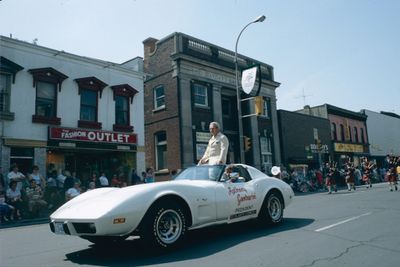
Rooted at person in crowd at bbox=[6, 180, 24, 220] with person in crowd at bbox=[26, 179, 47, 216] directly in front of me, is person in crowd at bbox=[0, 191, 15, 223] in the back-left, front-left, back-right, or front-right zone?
back-right

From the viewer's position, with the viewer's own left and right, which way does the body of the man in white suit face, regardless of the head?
facing the viewer and to the left of the viewer

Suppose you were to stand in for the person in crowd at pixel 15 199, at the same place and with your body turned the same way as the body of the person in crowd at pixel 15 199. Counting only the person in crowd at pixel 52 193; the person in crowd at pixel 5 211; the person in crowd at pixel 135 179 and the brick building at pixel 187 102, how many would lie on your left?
3

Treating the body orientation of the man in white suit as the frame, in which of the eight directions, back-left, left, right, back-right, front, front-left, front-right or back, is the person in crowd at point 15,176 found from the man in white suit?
right

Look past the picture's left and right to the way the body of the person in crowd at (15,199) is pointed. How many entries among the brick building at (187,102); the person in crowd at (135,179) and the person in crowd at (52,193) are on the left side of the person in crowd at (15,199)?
3

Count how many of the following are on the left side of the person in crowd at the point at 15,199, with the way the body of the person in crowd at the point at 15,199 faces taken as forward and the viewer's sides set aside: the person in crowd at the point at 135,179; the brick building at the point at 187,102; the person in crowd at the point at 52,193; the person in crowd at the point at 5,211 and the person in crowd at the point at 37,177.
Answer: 4

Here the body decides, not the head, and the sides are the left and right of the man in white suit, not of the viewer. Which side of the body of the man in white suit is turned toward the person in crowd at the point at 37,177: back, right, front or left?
right

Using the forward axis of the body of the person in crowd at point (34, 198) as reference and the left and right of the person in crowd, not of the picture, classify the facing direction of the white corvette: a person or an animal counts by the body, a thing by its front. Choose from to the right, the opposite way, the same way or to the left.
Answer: to the right

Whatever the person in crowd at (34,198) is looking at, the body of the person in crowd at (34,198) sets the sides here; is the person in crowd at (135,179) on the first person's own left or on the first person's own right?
on the first person's own left

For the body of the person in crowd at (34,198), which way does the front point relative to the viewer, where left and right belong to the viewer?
facing the viewer and to the right of the viewer

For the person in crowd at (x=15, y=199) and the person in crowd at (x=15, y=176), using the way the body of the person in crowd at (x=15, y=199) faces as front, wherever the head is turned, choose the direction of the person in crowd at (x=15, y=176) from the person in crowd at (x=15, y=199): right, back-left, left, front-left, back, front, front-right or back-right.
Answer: back-left
